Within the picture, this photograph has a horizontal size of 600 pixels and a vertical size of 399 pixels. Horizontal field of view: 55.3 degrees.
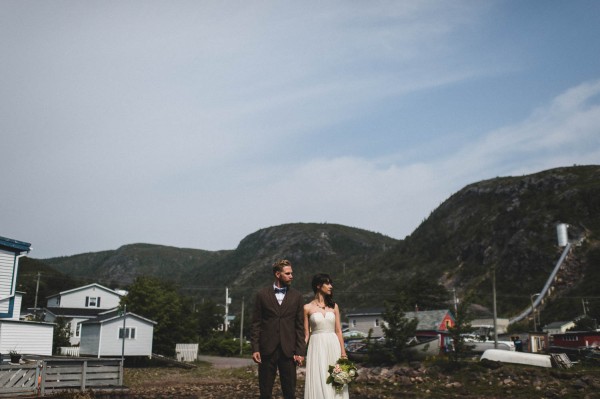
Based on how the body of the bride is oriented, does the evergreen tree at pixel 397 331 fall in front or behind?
behind

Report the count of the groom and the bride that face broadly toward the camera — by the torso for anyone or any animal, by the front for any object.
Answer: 2

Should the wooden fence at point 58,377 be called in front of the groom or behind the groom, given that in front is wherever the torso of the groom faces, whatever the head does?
behind

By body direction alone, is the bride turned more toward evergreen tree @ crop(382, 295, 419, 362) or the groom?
the groom

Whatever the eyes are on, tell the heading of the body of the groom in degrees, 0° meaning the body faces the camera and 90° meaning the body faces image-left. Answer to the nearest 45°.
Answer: approximately 0°

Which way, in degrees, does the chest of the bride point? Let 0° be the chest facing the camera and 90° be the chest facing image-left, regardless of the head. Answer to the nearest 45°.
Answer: approximately 0°

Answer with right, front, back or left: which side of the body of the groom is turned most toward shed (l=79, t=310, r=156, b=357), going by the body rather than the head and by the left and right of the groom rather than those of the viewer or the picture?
back

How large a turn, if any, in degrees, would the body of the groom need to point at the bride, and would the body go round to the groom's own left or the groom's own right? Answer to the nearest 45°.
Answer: approximately 135° to the groom's own left

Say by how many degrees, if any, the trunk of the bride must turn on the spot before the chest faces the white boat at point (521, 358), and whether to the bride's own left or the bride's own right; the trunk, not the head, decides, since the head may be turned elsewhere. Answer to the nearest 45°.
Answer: approximately 135° to the bride's own left

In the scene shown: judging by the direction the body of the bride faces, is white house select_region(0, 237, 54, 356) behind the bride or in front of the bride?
behind

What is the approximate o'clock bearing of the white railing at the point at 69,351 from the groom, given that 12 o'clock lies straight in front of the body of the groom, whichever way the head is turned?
The white railing is roughly at 5 o'clock from the groom.
